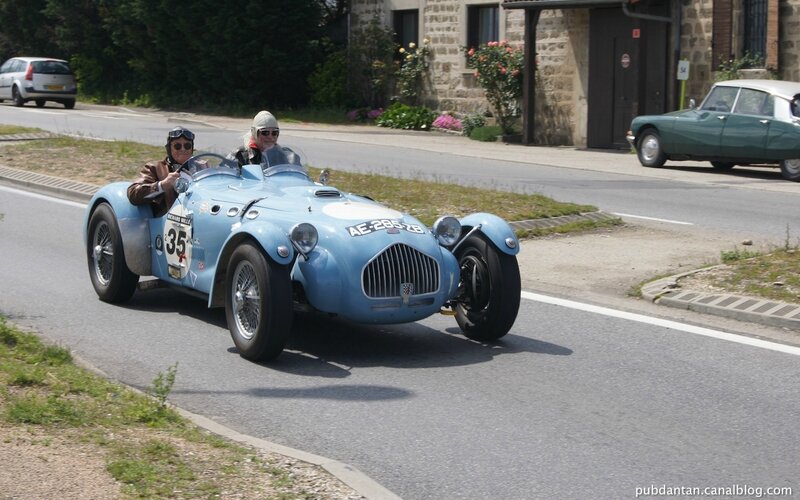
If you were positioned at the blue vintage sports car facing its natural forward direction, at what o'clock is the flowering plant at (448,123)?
The flowering plant is roughly at 8 o'clock from the blue vintage sports car.

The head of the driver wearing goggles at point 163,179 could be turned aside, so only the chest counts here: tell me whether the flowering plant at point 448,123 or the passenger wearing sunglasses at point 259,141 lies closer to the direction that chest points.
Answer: the passenger wearing sunglasses

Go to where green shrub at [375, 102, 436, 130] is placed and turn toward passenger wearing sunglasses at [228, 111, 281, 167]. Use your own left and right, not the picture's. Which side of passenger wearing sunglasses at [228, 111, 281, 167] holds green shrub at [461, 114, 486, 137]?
left

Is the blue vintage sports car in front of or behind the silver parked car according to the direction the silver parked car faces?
behind

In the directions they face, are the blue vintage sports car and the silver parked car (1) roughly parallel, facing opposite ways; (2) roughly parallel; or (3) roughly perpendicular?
roughly parallel, facing opposite ways

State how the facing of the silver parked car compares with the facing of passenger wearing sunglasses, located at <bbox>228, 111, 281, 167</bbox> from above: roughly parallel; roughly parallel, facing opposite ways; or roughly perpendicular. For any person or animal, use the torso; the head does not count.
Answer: roughly parallel, facing opposite ways

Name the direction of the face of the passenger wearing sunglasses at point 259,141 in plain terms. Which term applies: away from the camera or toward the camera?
toward the camera

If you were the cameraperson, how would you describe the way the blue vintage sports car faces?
facing the viewer and to the right of the viewer

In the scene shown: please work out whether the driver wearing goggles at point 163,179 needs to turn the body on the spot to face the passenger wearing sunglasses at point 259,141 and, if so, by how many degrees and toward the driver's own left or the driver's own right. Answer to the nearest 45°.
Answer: approximately 45° to the driver's own left

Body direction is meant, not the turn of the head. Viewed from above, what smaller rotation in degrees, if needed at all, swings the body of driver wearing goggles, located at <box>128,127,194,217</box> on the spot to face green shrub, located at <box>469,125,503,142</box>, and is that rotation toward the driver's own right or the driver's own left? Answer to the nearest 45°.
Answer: approximately 135° to the driver's own left

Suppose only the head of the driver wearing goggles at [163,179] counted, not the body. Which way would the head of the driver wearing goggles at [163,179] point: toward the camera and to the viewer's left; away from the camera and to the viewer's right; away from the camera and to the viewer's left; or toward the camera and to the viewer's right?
toward the camera and to the viewer's right

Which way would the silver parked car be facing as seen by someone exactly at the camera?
facing away from the viewer and to the left of the viewer

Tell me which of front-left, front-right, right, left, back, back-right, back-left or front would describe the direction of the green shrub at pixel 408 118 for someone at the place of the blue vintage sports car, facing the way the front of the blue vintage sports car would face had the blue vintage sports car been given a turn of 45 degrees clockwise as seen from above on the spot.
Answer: back

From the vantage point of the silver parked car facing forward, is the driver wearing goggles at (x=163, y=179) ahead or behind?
behind

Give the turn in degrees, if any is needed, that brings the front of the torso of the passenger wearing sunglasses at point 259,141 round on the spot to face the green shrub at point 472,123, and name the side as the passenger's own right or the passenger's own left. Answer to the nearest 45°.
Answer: approximately 135° to the passenger's own left

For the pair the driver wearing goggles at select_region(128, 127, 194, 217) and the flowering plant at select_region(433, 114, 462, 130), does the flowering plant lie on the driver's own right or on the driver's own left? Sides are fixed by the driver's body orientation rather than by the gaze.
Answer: on the driver's own left

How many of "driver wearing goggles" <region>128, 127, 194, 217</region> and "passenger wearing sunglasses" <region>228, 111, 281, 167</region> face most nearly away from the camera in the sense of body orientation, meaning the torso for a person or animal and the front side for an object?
0
